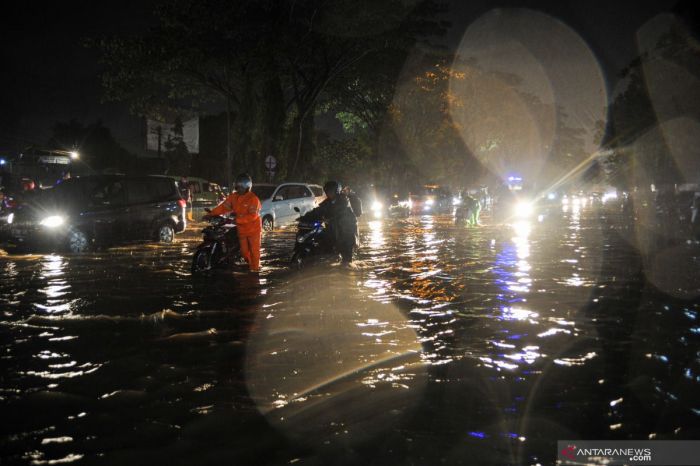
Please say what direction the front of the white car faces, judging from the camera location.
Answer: facing the viewer and to the left of the viewer

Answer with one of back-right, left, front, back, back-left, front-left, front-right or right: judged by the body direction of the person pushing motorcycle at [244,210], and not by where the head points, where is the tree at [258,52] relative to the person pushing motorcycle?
back-right

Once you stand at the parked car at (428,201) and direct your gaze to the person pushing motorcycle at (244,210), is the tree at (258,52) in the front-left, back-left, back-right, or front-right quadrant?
front-right

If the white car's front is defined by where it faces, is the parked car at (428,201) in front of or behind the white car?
behind

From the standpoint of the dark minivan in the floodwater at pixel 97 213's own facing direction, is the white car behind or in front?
behind

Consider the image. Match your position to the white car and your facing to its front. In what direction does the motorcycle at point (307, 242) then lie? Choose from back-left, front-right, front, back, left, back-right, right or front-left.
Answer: front-left

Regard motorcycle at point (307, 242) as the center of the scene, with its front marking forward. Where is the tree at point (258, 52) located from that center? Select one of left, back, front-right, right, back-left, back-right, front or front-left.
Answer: back-right

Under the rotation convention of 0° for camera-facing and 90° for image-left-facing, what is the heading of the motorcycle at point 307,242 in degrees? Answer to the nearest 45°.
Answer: approximately 45°

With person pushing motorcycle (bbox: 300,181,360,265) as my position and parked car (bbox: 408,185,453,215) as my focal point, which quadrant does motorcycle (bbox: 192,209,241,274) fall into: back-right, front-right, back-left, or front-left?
back-left

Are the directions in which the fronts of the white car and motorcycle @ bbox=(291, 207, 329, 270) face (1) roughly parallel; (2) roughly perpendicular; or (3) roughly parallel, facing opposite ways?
roughly parallel

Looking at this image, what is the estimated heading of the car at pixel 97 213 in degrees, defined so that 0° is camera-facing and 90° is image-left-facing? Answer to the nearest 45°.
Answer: approximately 45°

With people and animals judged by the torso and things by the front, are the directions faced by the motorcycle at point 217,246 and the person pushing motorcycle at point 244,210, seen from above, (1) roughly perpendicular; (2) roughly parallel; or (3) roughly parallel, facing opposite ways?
roughly parallel

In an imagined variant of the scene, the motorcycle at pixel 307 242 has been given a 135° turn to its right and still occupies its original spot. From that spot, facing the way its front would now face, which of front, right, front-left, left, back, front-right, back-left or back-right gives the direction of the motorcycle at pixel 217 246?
left
